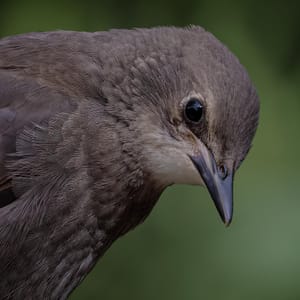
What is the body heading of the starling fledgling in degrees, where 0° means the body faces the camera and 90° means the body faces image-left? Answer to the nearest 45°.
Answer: approximately 270°
